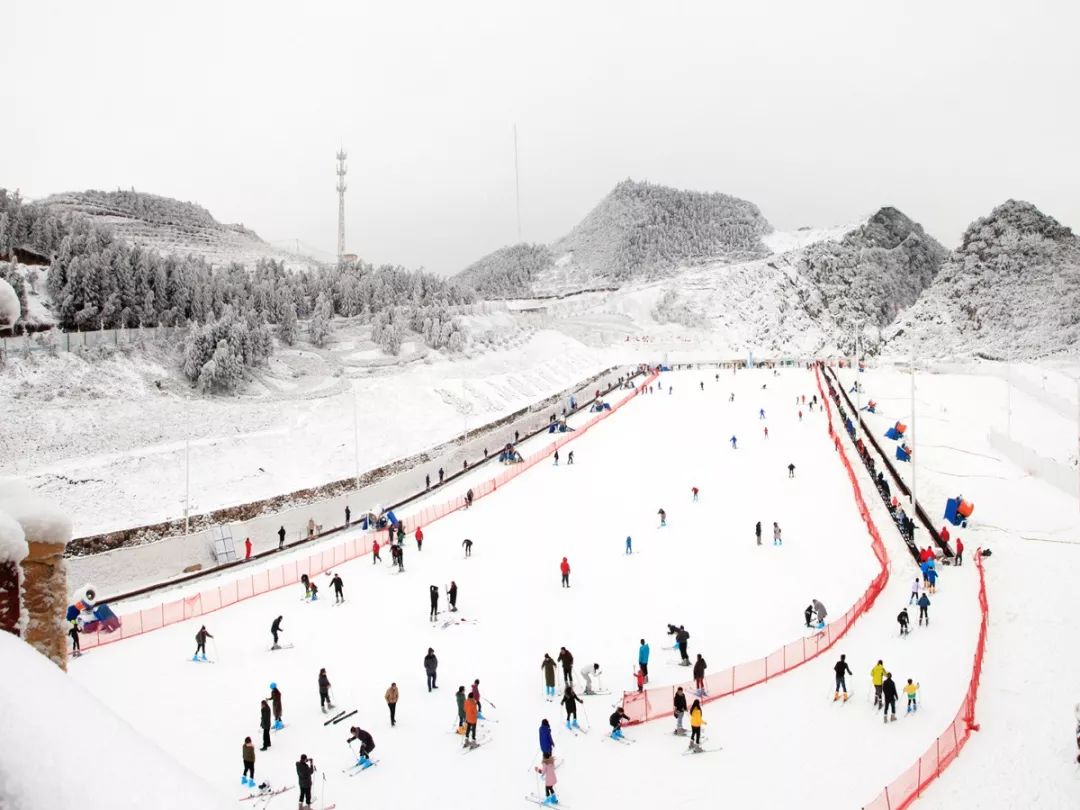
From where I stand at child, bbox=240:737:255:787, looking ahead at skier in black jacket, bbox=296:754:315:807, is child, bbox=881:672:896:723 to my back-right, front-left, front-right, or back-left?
front-left

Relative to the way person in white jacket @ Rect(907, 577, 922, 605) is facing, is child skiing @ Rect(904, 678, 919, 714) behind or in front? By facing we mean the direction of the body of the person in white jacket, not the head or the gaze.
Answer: behind

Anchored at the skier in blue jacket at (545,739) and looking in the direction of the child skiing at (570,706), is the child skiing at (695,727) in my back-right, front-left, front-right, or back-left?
front-right

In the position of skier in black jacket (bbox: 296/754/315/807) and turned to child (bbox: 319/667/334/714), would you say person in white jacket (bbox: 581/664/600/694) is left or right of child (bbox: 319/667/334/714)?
right

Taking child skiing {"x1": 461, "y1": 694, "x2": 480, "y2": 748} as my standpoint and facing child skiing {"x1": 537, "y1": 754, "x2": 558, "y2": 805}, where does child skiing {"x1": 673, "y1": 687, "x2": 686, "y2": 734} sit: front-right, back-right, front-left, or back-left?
front-left

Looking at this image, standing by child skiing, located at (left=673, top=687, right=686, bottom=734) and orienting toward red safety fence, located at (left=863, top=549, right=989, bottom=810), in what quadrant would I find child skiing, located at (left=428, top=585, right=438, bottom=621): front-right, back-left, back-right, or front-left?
back-left

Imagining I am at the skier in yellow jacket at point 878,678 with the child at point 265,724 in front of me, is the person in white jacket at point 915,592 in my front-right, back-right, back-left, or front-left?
back-right

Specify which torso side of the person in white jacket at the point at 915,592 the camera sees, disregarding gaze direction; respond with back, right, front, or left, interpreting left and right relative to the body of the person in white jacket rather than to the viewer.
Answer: back

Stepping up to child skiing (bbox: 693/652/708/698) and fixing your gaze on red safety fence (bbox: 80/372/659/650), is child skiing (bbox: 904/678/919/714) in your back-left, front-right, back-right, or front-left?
back-right
